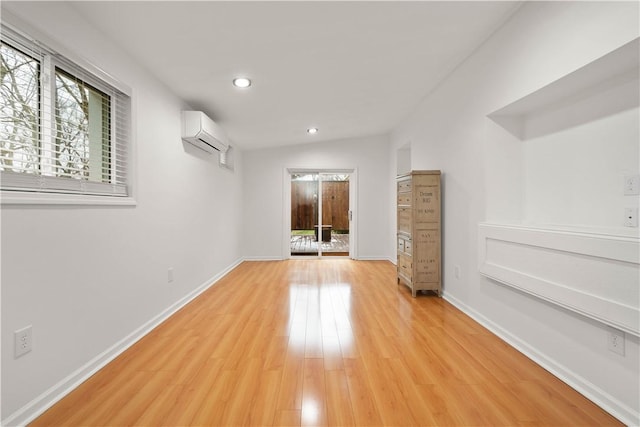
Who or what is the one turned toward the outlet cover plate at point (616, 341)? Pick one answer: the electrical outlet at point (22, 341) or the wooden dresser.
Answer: the electrical outlet

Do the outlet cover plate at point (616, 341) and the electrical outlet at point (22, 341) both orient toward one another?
yes

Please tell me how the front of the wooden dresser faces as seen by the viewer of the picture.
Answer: facing to the left of the viewer

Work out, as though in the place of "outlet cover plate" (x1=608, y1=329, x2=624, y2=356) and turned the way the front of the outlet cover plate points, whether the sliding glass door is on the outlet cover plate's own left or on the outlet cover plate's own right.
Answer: on the outlet cover plate's own right

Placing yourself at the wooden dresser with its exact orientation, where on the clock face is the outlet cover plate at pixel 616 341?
The outlet cover plate is roughly at 8 o'clock from the wooden dresser.

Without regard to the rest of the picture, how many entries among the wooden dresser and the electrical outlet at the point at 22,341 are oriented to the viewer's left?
1

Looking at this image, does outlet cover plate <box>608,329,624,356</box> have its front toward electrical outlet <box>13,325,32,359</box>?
yes

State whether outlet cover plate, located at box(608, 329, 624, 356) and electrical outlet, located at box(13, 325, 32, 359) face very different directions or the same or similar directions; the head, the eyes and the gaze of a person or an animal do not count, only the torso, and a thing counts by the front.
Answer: very different directions

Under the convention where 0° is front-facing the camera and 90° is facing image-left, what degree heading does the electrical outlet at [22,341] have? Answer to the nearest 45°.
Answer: approximately 315°

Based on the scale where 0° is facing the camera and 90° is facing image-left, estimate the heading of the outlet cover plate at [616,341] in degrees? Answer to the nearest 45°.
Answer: approximately 45°
